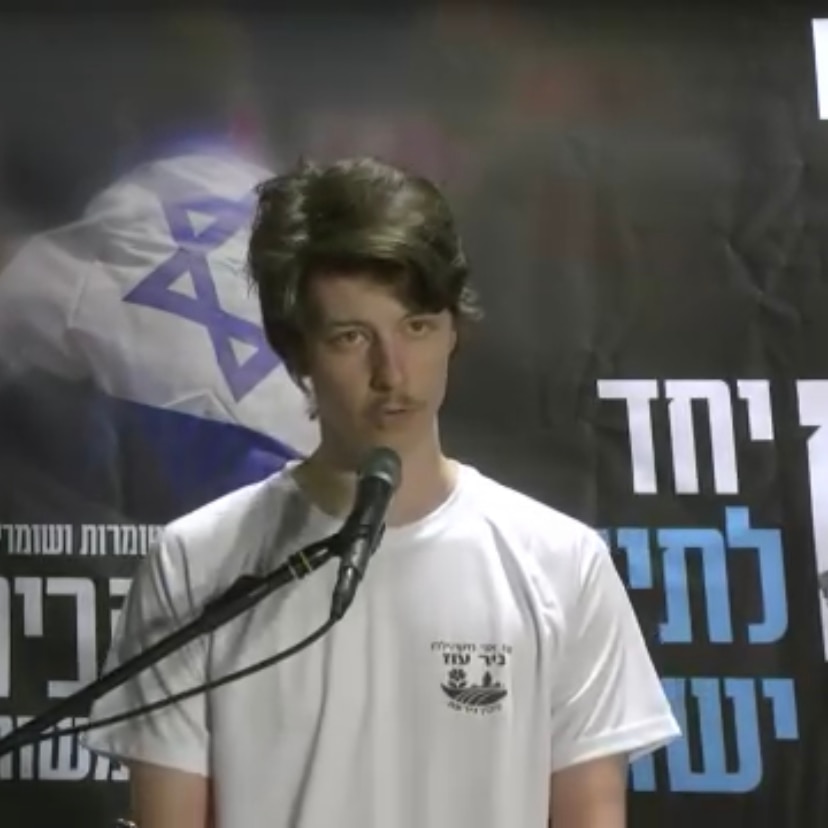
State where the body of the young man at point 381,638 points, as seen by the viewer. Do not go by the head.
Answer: toward the camera
